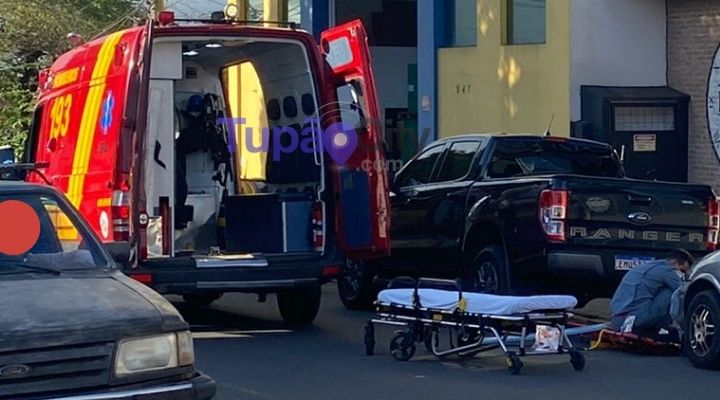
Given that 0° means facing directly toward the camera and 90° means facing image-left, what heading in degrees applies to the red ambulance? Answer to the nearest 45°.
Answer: approximately 135°

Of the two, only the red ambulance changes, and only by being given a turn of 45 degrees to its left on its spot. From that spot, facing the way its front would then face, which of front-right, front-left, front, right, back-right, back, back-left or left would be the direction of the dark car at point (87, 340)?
left

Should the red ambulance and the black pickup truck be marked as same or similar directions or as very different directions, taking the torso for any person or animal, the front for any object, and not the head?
same or similar directions

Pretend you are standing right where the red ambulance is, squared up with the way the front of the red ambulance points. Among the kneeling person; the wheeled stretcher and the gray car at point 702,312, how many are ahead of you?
0

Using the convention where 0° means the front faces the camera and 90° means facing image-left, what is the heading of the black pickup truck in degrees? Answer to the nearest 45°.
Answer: approximately 135°

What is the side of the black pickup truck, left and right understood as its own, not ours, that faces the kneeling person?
back
